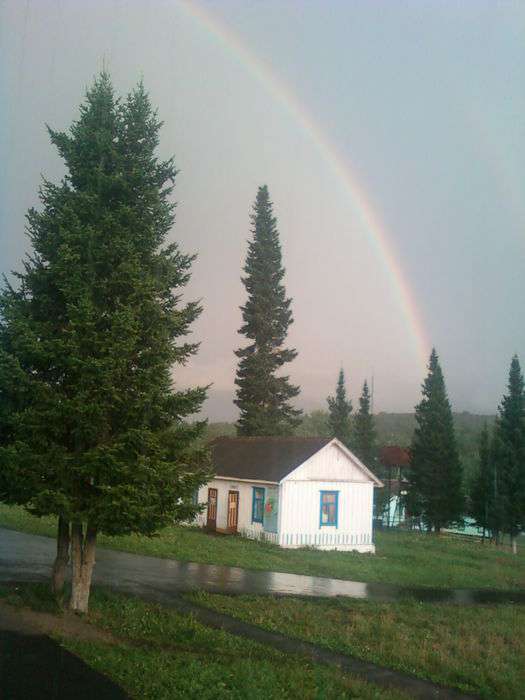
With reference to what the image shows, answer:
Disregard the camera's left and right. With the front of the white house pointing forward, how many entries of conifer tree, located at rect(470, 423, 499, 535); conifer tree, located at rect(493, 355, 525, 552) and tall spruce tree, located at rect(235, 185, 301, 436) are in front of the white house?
0

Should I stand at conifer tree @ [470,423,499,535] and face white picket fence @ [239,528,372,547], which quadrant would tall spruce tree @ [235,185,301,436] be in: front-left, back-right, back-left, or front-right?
front-right

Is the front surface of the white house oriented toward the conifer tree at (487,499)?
no

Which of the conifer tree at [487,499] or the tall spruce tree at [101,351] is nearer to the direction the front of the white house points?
the tall spruce tree

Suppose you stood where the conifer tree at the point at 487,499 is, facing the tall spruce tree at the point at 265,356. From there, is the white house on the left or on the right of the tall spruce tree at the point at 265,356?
left

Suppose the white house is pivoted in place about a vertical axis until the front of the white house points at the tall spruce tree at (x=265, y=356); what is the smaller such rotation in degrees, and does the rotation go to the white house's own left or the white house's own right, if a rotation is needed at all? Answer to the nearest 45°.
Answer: approximately 135° to the white house's own right

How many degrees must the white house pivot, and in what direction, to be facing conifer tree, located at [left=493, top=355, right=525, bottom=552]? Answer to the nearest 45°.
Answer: approximately 180°

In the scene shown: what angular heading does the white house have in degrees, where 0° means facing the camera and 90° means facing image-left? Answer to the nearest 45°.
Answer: approximately 45°

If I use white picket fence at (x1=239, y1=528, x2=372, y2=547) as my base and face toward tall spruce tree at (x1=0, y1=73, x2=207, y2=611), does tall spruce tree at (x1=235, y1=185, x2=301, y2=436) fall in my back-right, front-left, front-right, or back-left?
back-right

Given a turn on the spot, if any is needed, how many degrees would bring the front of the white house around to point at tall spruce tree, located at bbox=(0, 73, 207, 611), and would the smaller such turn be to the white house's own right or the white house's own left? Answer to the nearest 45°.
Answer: approximately 45° to the white house's own left
